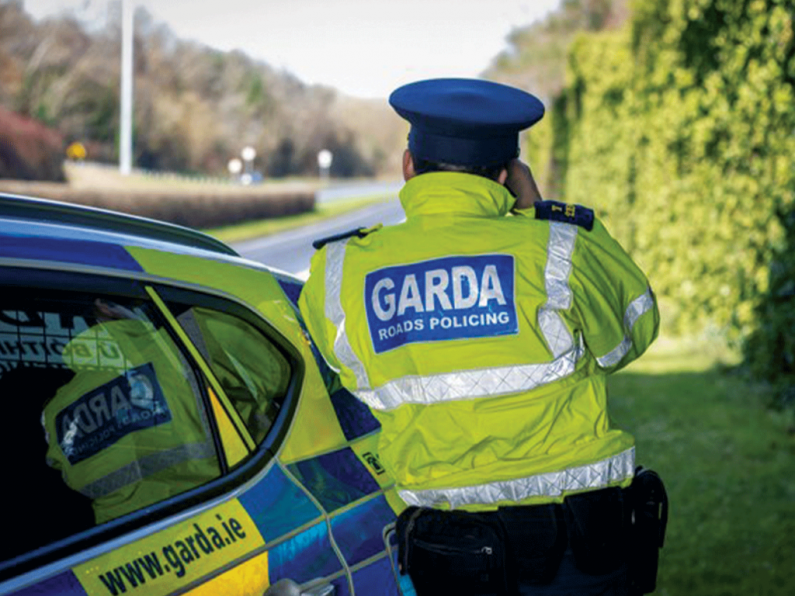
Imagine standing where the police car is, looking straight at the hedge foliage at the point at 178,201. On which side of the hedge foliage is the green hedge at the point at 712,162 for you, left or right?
right

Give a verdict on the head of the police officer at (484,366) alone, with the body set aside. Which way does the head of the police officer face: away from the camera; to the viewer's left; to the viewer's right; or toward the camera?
away from the camera

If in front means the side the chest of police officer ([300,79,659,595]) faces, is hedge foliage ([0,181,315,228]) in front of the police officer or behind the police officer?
in front

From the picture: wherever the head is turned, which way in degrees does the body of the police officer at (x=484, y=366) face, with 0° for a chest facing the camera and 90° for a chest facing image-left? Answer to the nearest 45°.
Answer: approximately 180°

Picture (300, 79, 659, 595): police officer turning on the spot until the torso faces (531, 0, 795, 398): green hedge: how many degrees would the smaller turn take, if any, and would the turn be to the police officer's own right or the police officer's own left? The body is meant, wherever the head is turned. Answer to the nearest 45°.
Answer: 0° — they already face it

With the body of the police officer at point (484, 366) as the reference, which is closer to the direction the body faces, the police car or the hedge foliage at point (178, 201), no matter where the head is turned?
the hedge foliage
